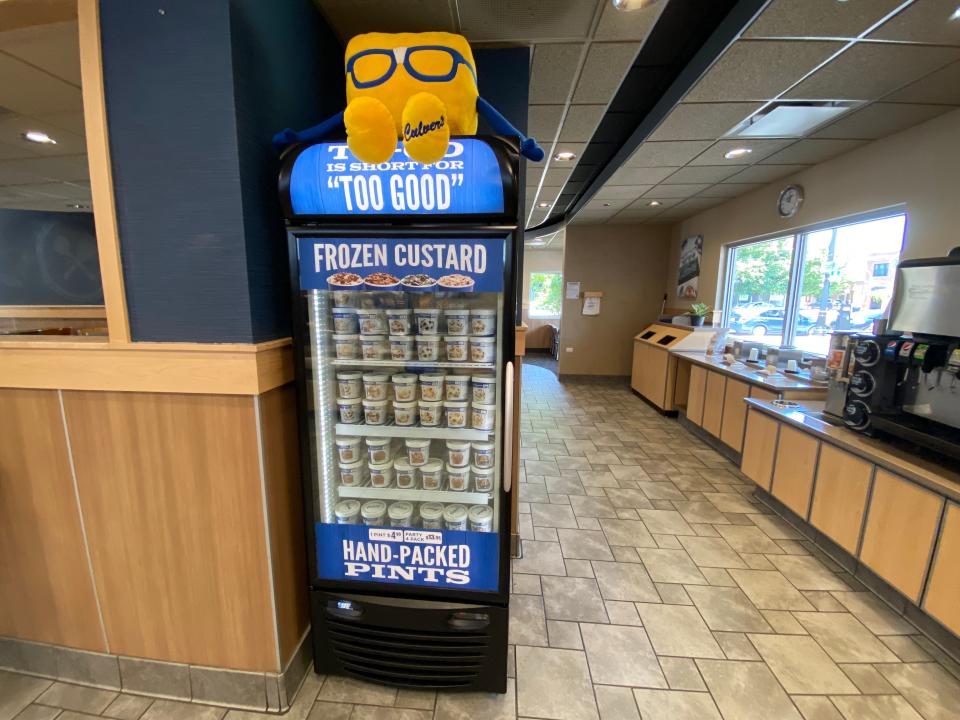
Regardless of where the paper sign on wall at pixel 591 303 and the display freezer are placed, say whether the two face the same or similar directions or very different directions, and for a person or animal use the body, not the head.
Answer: same or similar directions

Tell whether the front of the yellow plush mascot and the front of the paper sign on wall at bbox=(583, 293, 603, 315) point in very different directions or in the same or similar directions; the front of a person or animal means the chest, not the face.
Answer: same or similar directions

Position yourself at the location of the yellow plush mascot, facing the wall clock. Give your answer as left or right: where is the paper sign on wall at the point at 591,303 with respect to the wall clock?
left

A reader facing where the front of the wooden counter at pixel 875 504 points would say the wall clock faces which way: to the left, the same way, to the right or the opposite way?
the same way

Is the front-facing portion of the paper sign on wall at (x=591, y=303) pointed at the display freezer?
yes

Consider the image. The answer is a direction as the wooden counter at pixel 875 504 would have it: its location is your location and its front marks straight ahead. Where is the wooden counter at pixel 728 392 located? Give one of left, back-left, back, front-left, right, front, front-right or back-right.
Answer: right

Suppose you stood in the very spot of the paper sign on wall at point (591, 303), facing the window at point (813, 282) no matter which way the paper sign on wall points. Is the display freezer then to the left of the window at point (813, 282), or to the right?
right

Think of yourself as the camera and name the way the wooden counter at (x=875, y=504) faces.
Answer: facing the viewer and to the left of the viewer

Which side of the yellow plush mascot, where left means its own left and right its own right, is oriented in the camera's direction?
front

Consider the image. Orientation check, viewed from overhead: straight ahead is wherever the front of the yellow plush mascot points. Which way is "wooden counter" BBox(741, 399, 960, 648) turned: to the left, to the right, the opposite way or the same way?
to the right

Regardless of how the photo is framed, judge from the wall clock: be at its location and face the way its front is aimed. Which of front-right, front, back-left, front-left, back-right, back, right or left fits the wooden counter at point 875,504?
front-left

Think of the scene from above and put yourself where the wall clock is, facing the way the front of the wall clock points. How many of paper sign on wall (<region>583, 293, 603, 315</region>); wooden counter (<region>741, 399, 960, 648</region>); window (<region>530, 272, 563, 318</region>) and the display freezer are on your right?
2

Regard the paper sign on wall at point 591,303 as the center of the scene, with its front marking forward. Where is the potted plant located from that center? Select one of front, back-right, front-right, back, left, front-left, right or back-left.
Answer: front-left

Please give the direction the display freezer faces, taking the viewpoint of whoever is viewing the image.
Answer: facing the viewer
